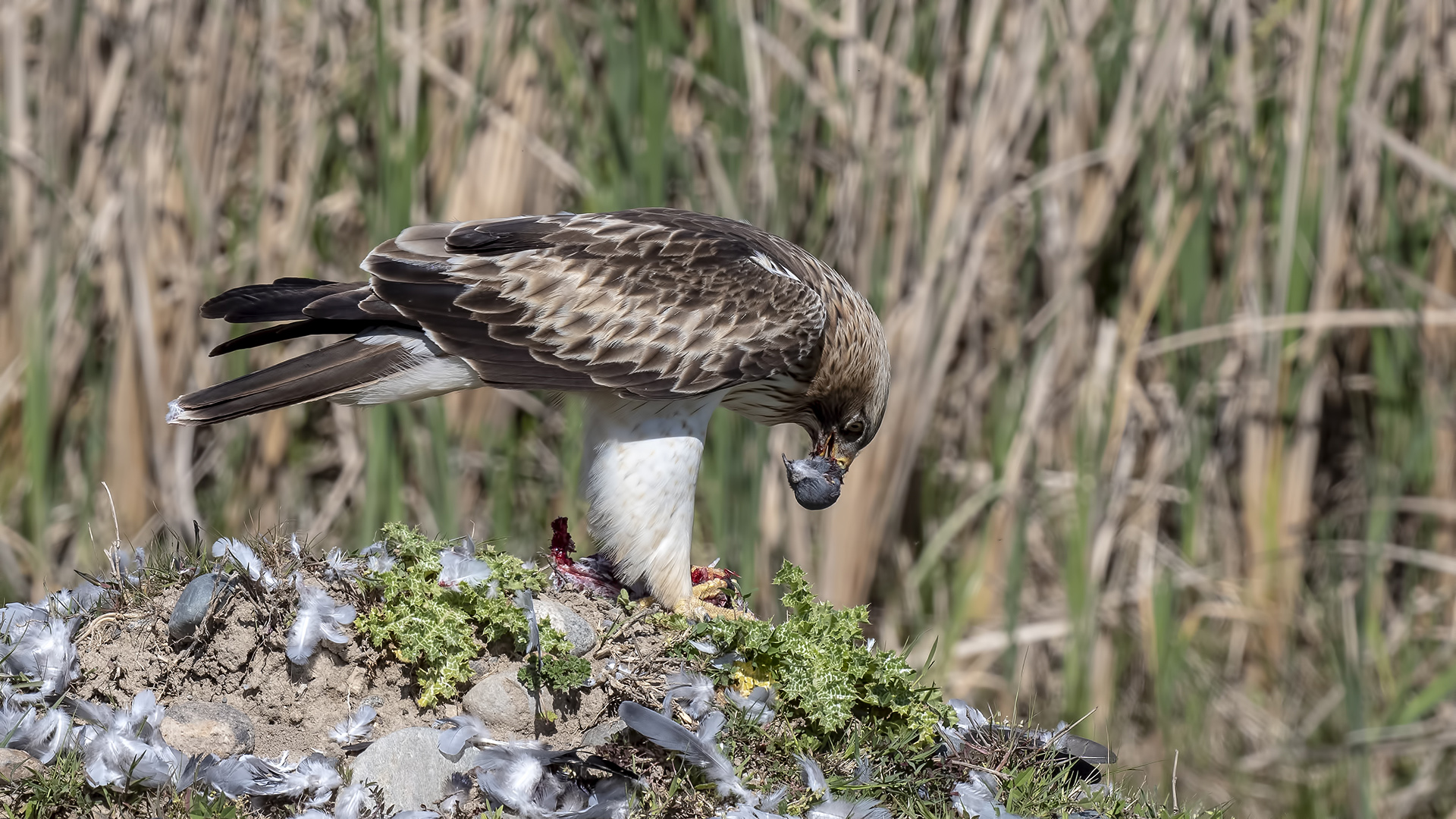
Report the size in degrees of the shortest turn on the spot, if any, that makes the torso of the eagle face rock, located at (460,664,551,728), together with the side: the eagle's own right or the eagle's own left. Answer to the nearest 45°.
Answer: approximately 90° to the eagle's own right

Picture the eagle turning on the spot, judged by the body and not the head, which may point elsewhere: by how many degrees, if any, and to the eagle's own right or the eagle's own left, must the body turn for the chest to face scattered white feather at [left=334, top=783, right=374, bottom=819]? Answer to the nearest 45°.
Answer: approximately 90° to the eagle's own right

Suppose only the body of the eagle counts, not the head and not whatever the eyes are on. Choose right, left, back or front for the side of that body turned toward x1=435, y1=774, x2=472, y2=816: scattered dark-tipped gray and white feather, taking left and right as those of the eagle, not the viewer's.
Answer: right

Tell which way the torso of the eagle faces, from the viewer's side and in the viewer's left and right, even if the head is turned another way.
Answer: facing to the right of the viewer

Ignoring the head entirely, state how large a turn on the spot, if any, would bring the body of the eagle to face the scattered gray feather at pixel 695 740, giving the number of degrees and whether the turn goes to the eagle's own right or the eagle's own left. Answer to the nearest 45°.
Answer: approximately 90° to the eagle's own right

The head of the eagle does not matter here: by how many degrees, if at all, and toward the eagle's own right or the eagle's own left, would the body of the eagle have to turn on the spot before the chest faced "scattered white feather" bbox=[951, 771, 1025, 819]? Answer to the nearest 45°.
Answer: approximately 45° to the eagle's own right

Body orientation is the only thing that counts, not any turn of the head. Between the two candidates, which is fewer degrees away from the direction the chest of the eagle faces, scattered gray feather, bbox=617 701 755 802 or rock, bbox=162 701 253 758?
the scattered gray feather

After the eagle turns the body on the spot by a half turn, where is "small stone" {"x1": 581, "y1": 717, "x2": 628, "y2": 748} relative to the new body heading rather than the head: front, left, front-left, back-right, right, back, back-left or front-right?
left

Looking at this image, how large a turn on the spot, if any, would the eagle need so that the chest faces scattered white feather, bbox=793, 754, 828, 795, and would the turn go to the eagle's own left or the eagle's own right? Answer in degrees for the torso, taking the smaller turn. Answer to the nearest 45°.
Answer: approximately 90° to the eagle's own right

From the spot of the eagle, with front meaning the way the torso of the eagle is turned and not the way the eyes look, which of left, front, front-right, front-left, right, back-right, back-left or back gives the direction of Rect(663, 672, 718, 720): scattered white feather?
right

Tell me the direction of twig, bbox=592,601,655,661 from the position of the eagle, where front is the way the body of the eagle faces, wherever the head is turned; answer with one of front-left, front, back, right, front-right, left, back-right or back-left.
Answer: right
